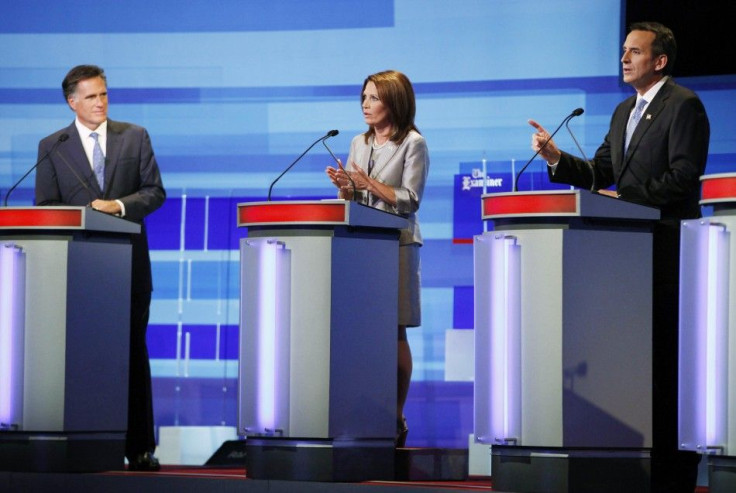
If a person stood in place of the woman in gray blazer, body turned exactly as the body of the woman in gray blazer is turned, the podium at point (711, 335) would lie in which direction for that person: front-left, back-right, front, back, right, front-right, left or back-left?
left

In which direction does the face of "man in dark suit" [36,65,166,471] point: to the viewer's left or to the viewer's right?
to the viewer's right

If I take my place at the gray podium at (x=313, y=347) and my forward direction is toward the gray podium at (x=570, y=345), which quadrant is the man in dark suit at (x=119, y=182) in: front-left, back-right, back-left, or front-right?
back-left

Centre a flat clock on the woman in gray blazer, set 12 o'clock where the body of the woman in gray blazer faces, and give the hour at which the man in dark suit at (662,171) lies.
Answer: The man in dark suit is roughly at 9 o'clock from the woman in gray blazer.

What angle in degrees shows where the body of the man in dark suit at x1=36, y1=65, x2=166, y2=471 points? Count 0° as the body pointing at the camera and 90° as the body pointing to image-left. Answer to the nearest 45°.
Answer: approximately 0°

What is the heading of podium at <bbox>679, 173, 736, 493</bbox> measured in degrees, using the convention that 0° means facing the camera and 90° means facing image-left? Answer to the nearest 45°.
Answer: approximately 45°

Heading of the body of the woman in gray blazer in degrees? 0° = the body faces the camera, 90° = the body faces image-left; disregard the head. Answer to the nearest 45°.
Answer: approximately 45°

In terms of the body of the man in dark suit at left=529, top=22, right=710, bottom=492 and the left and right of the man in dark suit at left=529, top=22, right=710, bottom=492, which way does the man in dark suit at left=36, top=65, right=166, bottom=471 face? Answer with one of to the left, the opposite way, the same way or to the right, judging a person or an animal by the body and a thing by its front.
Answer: to the left

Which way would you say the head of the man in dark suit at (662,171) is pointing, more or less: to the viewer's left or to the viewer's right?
to the viewer's left

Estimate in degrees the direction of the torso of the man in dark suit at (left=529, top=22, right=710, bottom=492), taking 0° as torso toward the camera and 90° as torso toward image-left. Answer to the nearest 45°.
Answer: approximately 45°

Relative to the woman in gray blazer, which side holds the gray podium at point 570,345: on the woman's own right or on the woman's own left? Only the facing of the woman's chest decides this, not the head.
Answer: on the woman's own left
